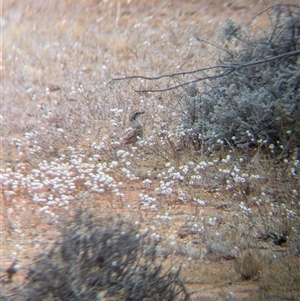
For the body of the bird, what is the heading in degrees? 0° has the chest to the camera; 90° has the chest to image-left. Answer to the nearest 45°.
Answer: approximately 270°
